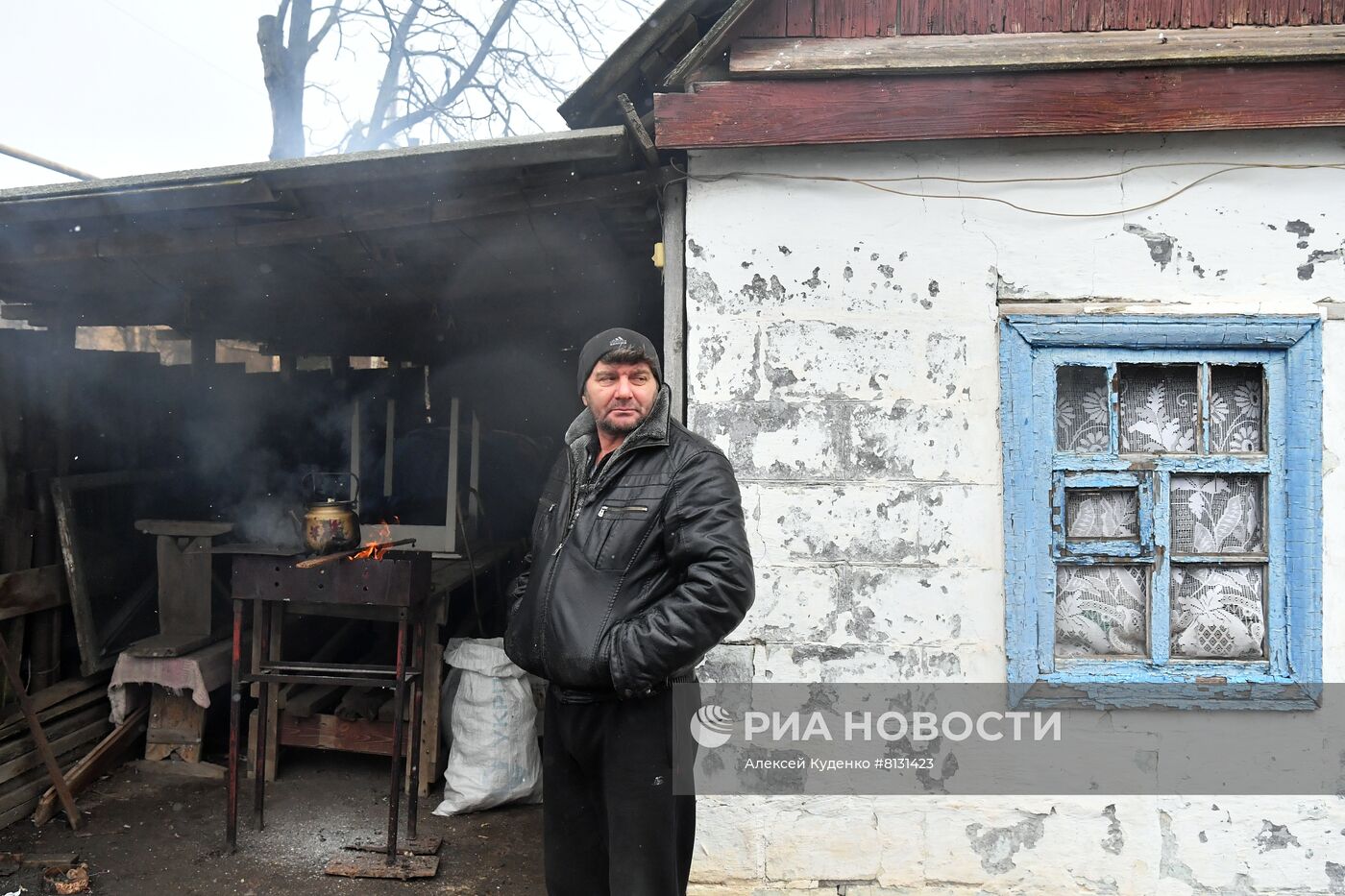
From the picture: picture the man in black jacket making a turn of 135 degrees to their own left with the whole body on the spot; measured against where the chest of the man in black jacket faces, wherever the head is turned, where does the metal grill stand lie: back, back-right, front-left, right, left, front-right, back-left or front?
back-left

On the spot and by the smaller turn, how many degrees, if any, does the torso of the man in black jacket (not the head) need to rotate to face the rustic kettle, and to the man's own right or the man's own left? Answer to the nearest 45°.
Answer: approximately 90° to the man's own right

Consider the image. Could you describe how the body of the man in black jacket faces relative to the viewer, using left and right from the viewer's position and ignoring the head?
facing the viewer and to the left of the viewer

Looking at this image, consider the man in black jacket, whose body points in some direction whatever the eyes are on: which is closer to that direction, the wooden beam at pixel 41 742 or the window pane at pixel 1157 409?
the wooden beam

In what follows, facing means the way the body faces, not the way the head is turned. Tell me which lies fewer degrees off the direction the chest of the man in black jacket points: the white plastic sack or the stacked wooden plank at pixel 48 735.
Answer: the stacked wooden plank

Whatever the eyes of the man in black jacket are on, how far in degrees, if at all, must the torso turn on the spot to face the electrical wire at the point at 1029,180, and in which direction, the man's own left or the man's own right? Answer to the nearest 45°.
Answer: approximately 135° to the man's own left

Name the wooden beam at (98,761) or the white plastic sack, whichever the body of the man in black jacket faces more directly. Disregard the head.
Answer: the wooden beam

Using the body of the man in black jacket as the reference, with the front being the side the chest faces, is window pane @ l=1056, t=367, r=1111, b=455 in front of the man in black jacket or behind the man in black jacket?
behind

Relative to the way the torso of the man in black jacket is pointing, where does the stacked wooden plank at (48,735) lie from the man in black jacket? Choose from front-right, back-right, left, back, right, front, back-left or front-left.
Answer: right

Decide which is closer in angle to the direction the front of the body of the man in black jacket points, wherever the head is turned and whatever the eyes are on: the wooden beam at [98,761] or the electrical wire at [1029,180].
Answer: the wooden beam

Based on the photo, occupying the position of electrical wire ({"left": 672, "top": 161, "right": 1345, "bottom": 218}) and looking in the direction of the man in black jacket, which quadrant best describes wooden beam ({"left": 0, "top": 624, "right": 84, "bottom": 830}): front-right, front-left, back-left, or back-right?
front-right

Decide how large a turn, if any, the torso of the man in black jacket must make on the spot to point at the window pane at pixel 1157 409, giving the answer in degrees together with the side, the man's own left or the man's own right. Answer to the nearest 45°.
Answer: approximately 135° to the man's own left
